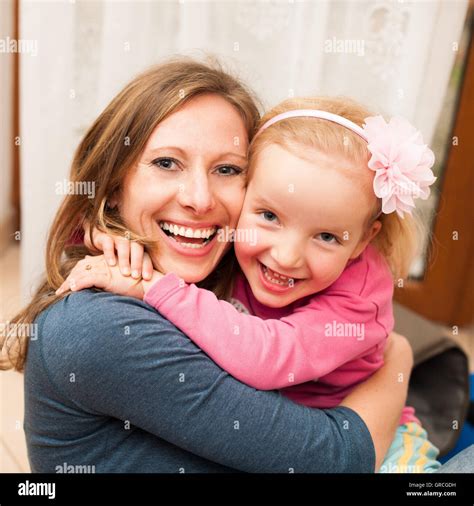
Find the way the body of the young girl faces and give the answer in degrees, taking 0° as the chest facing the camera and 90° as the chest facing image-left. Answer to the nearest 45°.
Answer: approximately 45°
